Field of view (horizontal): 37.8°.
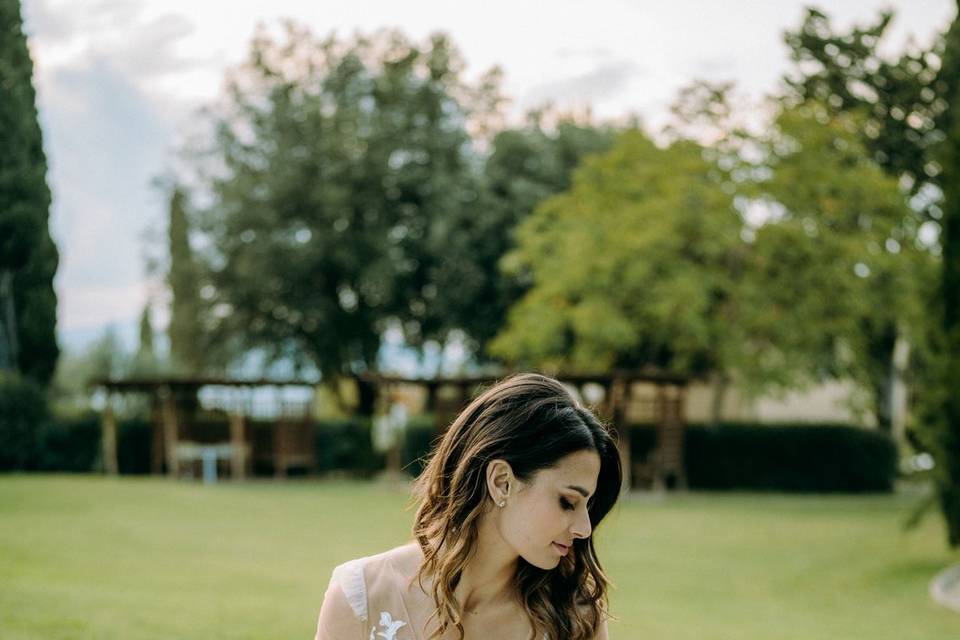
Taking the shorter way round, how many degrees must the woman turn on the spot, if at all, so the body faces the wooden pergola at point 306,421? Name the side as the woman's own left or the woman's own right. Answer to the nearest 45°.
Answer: approximately 135° to the woman's own left

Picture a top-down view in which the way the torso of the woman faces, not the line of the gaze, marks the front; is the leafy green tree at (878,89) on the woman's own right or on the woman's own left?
on the woman's own left

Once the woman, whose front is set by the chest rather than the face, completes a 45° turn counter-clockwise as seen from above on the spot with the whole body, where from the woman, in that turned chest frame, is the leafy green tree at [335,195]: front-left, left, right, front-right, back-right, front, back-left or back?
left

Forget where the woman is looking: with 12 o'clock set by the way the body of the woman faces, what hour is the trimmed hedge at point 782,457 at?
The trimmed hedge is roughly at 8 o'clock from the woman.

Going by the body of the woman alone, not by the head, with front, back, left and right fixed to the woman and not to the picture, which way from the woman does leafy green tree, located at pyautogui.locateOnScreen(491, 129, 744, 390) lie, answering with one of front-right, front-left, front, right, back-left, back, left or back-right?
back-left

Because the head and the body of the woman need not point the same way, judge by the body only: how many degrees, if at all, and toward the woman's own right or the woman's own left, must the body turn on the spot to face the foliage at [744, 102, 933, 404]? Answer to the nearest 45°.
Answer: approximately 135° to the woman's own left

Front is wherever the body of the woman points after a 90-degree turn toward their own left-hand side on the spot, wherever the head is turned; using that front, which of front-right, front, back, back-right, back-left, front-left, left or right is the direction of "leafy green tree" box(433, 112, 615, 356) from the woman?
front-left

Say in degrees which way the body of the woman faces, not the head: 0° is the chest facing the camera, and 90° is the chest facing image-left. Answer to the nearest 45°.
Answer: approximately 315°

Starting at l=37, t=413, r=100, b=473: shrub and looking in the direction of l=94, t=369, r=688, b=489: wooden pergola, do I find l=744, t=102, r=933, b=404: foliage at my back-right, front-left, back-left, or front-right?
front-left

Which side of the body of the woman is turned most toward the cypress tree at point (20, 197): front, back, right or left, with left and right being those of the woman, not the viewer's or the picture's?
back

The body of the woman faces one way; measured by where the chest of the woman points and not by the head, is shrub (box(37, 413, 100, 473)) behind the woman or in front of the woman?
behind
